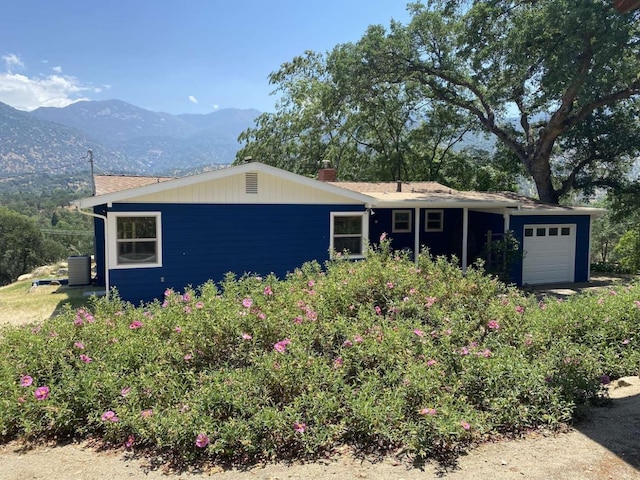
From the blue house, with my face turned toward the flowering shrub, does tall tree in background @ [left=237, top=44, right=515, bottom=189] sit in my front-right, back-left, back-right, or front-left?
back-left

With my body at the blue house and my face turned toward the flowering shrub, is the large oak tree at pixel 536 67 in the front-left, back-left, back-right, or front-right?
back-left

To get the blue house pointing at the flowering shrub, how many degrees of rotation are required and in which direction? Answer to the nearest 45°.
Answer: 0° — it already faces it

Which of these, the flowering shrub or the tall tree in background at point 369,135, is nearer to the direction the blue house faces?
the flowering shrub

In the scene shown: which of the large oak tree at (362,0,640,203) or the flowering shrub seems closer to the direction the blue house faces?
the flowering shrub

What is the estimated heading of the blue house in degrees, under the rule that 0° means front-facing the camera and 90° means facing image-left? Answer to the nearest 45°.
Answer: approximately 0°

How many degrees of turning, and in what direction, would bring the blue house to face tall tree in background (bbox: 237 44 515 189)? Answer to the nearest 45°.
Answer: approximately 180°
